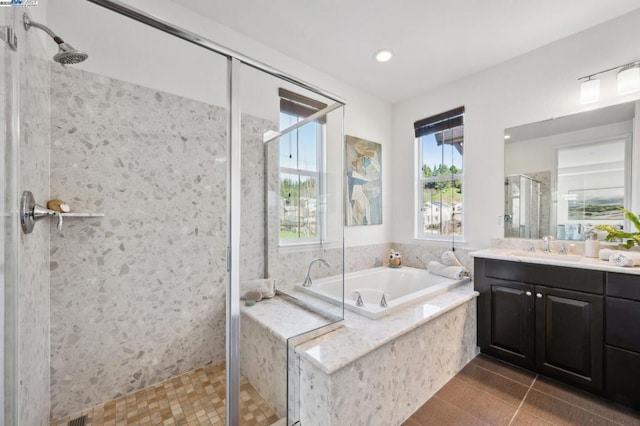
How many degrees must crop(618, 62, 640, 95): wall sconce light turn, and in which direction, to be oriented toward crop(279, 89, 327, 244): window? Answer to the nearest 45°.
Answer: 0° — it already faces it

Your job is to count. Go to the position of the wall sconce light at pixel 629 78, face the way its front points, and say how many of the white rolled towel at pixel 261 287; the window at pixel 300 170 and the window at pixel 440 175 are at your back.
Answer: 0

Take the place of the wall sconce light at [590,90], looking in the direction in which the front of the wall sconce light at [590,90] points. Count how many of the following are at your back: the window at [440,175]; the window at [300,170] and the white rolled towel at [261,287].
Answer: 0

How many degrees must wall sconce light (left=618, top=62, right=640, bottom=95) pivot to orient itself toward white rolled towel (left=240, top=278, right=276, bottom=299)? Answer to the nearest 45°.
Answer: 0° — it already faces it

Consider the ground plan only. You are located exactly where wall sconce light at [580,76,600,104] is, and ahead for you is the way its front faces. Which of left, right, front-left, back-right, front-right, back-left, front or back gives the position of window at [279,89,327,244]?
front

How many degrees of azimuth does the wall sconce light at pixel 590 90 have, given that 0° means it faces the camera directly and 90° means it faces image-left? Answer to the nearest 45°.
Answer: approximately 45°

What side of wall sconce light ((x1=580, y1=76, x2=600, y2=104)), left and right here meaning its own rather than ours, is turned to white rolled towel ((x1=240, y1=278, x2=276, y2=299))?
front
